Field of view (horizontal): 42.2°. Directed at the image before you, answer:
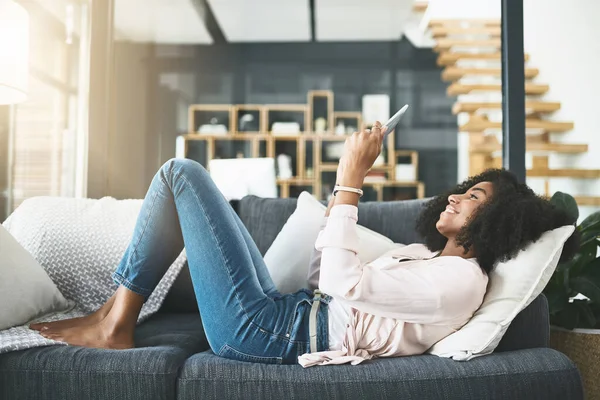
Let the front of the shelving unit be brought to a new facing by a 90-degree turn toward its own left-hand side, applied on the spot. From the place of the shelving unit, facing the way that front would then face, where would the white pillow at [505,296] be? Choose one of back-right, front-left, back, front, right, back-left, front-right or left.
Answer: right

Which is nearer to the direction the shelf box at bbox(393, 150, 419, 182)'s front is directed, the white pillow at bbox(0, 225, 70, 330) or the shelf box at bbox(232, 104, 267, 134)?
the white pillow

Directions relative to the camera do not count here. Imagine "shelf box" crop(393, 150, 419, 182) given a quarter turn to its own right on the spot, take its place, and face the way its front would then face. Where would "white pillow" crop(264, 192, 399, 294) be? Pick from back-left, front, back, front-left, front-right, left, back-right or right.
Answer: left

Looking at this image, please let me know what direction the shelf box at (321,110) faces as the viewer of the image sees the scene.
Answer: facing the viewer

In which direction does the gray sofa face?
toward the camera

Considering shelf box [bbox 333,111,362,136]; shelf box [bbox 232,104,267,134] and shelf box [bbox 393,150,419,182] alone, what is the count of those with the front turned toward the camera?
3

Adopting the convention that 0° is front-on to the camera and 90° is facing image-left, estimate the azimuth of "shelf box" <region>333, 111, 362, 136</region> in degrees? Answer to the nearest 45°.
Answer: approximately 0°

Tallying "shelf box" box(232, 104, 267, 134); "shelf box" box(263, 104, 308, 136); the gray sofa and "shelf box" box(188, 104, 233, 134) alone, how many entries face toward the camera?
4

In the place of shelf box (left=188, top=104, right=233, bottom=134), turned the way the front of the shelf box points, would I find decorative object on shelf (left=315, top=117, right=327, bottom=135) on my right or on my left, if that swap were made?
on my left

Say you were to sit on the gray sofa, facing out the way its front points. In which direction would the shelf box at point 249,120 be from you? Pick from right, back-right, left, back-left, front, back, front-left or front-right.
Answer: back

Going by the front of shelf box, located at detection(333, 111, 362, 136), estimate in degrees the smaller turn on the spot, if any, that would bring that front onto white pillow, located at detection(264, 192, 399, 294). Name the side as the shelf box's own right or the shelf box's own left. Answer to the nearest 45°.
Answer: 0° — it already faces it

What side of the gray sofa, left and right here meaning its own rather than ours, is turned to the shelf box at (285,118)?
back

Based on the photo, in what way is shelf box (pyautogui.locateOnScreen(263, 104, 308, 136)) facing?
toward the camera

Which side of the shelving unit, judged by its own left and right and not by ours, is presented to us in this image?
front
